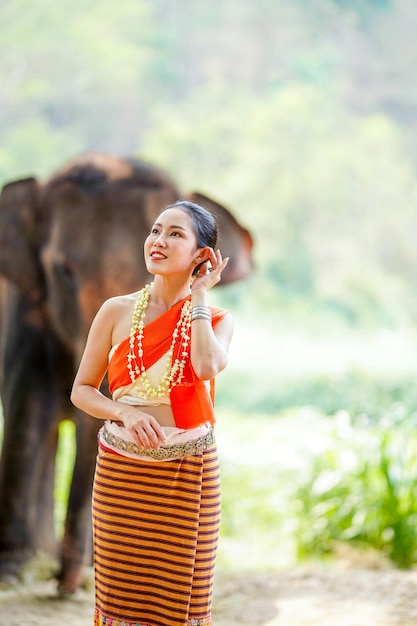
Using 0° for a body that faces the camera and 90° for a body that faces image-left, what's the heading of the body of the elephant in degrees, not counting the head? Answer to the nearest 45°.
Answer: approximately 315°

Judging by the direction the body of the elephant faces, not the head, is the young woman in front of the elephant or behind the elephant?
in front

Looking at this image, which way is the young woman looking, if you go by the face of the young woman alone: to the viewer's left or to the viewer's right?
to the viewer's left
